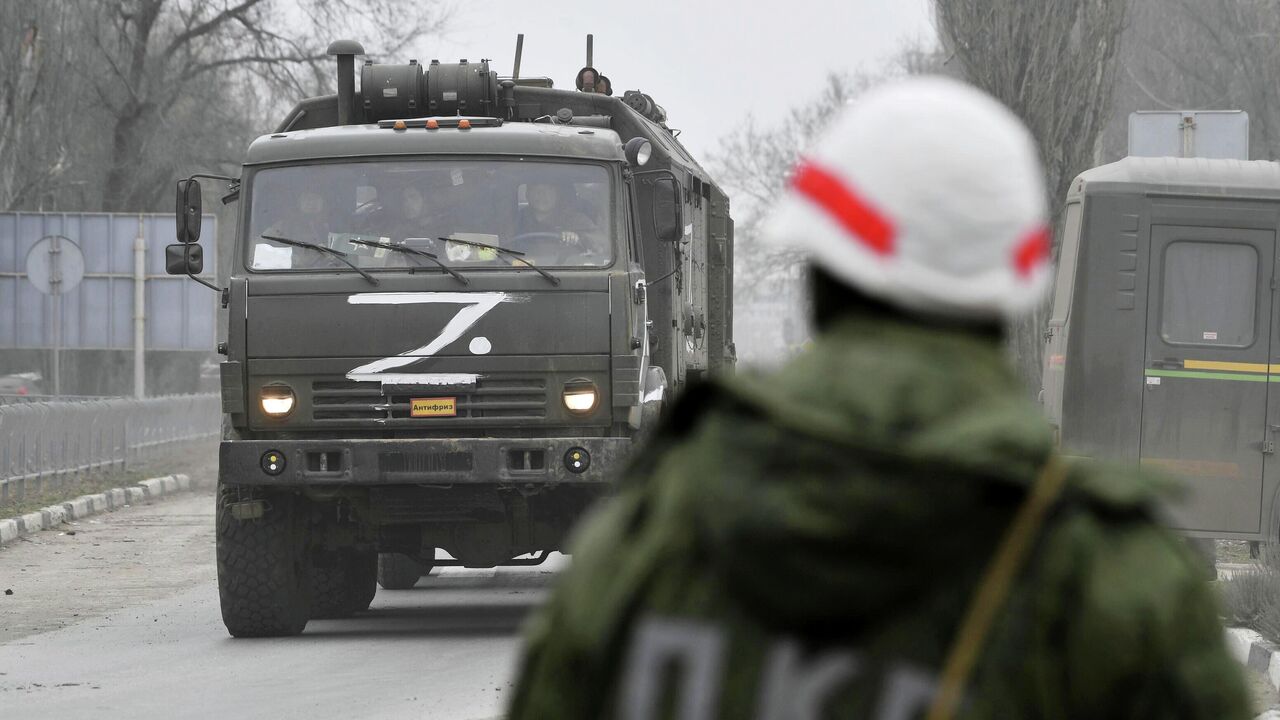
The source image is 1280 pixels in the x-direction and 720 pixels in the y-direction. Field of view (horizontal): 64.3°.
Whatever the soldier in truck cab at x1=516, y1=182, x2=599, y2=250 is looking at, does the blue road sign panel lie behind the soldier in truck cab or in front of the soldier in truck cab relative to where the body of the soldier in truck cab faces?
behind

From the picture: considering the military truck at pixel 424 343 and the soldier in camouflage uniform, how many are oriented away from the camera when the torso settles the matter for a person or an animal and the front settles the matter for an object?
1

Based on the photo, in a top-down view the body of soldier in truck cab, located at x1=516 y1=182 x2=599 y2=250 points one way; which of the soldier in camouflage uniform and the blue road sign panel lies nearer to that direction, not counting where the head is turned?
the soldier in camouflage uniform

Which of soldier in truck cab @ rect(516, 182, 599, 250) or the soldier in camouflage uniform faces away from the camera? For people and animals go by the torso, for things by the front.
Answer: the soldier in camouflage uniform

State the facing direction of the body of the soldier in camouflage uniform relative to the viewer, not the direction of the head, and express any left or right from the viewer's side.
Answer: facing away from the viewer

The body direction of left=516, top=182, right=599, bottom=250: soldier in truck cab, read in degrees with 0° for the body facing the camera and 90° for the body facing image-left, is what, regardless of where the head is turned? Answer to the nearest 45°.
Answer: approximately 0°

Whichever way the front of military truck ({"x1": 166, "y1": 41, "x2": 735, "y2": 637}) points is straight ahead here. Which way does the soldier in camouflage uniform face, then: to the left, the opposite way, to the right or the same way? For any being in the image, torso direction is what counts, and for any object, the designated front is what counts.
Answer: the opposite way

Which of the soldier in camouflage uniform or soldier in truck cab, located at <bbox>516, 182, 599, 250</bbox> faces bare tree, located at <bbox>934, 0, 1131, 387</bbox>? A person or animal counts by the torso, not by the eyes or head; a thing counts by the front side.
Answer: the soldier in camouflage uniform

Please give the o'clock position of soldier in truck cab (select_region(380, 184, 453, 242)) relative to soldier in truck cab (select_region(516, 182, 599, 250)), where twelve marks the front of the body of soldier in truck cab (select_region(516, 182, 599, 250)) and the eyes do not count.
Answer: soldier in truck cab (select_region(380, 184, 453, 242)) is roughly at 3 o'clock from soldier in truck cab (select_region(516, 182, 599, 250)).

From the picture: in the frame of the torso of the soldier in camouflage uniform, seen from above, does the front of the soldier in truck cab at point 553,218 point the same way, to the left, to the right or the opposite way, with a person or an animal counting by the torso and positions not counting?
the opposite way

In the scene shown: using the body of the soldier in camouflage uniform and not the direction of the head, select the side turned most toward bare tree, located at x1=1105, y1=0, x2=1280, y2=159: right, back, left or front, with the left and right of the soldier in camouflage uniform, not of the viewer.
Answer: front
